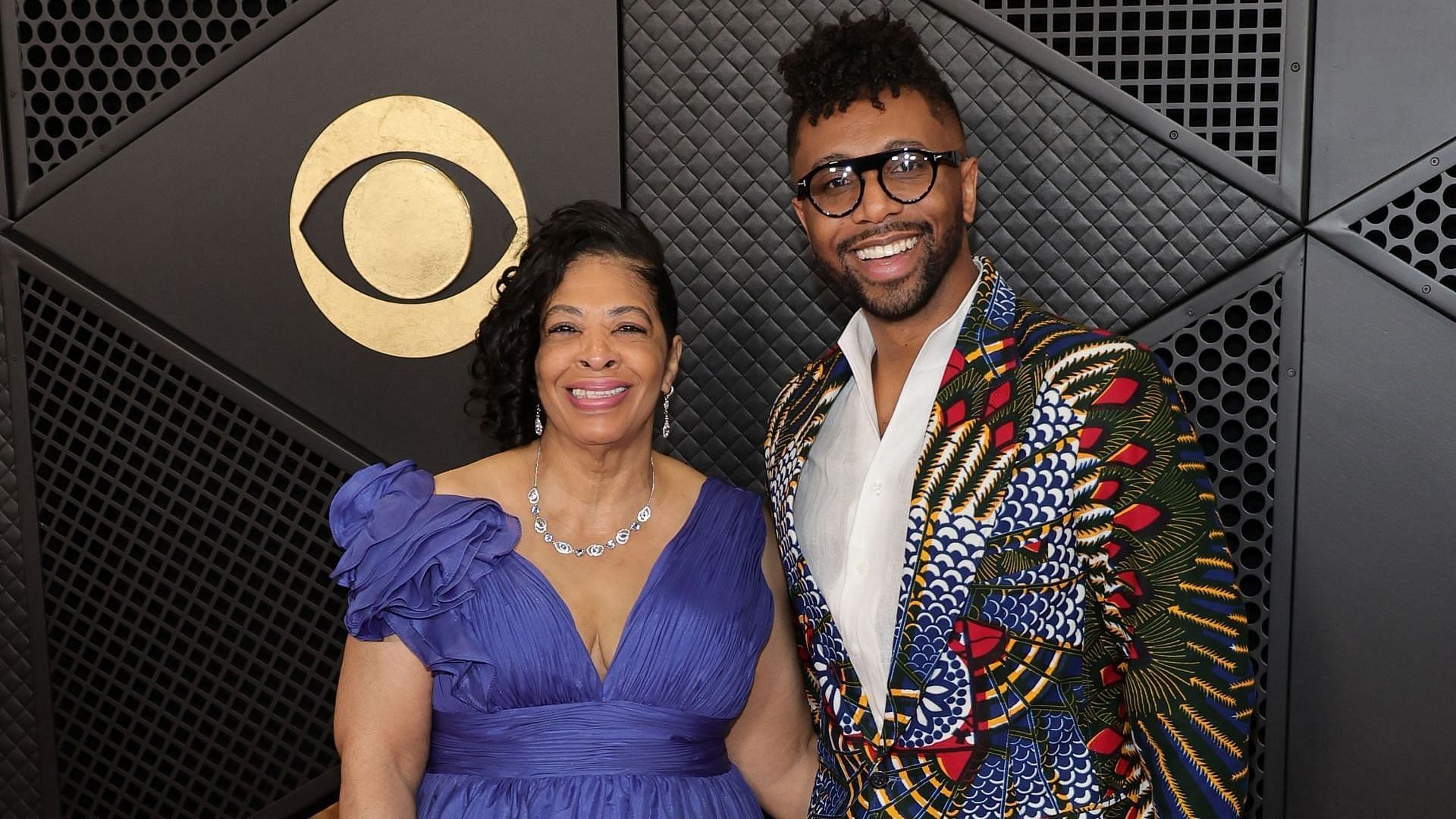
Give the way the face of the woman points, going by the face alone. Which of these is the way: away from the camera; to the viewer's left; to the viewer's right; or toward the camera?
toward the camera

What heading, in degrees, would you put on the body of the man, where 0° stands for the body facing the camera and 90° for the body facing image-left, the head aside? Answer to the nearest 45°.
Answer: approximately 45°

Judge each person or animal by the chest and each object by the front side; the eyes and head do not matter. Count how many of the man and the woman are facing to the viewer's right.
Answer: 0

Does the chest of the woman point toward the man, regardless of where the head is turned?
no

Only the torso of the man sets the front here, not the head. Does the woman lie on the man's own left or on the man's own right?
on the man's own right

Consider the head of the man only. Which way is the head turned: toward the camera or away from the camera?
toward the camera

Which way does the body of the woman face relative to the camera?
toward the camera
